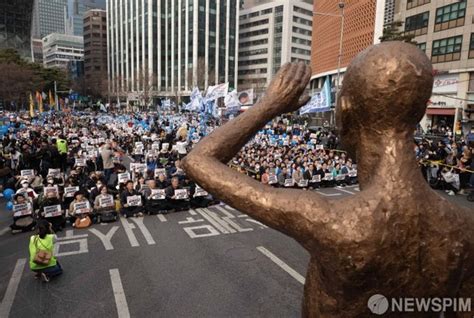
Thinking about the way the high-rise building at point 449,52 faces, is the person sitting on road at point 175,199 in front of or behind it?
in front

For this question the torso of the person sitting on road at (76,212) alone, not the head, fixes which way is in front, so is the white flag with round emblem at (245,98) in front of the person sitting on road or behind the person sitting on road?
behind

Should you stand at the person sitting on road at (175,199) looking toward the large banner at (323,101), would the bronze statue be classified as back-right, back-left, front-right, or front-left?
back-right

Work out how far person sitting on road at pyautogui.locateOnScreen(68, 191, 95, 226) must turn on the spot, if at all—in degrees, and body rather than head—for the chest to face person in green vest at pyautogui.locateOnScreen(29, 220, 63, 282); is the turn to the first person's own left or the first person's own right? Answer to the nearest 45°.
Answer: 0° — they already face them

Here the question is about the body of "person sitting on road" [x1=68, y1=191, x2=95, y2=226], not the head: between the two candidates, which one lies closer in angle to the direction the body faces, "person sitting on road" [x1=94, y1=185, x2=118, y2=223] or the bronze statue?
the bronze statue

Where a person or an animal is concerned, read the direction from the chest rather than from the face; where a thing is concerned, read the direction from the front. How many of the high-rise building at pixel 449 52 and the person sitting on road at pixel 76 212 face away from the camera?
0

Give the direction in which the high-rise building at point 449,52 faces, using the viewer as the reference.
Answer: facing the viewer and to the left of the viewer

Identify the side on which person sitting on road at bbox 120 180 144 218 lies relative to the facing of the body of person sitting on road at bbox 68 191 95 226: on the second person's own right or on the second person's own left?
on the second person's own left

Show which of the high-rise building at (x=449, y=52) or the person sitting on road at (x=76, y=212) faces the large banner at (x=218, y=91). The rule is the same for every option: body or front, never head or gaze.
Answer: the high-rise building

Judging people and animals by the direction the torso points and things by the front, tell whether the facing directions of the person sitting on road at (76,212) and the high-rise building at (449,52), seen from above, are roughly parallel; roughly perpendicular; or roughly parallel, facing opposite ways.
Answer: roughly perpendicular

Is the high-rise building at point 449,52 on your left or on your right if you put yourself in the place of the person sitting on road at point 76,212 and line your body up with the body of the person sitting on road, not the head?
on your left

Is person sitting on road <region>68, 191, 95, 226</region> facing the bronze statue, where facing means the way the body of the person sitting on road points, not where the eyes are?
yes

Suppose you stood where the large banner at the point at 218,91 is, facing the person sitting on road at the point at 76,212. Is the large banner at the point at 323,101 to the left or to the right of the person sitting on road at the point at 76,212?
left

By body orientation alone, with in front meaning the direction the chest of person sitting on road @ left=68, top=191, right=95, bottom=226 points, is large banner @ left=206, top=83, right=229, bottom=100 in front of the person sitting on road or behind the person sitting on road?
behind

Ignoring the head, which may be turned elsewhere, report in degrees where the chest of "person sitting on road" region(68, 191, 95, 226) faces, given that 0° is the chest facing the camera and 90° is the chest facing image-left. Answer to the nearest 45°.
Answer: approximately 0°
